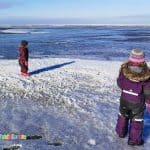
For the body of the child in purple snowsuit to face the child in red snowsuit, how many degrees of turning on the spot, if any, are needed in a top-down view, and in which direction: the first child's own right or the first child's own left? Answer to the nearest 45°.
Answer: approximately 45° to the first child's own left

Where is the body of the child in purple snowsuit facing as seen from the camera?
away from the camera
